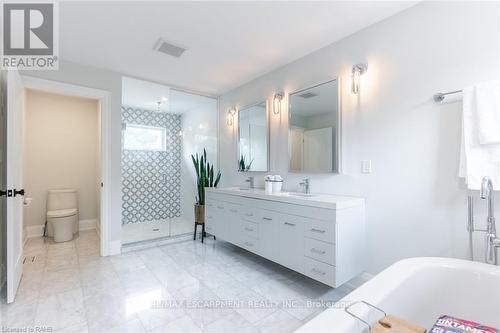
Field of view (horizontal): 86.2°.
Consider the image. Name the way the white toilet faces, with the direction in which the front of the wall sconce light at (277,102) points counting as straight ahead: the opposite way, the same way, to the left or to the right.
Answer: to the left

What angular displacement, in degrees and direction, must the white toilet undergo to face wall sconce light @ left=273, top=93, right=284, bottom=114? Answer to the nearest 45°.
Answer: approximately 45° to its left

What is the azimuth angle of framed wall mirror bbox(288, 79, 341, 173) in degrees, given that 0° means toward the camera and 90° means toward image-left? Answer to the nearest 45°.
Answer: approximately 45°

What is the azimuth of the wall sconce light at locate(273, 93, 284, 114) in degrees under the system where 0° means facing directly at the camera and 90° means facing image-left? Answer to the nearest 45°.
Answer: approximately 45°

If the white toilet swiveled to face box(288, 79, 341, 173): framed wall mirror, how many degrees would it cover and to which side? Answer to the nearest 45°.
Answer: approximately 45° to its left

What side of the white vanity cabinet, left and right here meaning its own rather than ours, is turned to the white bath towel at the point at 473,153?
left

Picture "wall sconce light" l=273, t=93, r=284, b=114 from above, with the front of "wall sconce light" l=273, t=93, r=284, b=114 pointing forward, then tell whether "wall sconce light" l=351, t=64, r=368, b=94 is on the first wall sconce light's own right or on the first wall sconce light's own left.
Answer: on the first wall sconce light's own left

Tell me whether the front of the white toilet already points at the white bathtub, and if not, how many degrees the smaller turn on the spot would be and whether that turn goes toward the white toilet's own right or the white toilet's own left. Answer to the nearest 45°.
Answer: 0° — it already faces it

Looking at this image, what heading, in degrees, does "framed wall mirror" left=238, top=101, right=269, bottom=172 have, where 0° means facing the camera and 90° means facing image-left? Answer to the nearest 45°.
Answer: approximately 45°

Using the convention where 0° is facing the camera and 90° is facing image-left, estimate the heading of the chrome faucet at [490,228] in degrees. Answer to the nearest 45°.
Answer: approximately 45°

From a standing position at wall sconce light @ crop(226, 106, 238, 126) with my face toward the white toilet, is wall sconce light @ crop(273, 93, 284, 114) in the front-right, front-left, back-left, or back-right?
back-left

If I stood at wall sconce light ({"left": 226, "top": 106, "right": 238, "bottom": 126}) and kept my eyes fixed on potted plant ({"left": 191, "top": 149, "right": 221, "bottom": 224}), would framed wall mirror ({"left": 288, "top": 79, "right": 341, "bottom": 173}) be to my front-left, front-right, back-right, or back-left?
back-left

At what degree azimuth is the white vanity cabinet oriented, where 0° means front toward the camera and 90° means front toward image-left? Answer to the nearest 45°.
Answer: approximately 45°

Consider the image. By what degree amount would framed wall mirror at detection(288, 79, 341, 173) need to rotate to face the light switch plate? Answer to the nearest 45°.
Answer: approximately 90° to its left
